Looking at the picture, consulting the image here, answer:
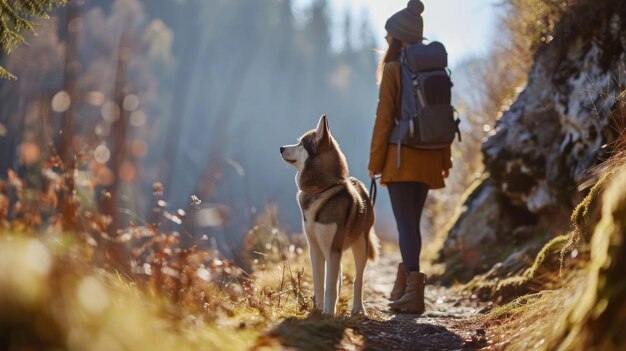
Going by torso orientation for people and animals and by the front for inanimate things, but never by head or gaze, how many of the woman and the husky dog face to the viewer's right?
0

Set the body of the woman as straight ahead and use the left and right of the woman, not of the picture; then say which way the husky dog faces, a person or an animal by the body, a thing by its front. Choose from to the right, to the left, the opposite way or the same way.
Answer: to the left

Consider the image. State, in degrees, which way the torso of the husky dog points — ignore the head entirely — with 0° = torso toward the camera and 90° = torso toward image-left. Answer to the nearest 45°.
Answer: approximately 45°

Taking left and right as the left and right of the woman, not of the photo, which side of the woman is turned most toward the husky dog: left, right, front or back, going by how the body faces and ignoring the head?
left

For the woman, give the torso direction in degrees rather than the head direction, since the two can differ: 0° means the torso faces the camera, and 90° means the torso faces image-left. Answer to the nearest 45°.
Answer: approximately 135°

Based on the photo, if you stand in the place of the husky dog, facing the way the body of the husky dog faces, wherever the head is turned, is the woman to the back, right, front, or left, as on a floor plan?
back
